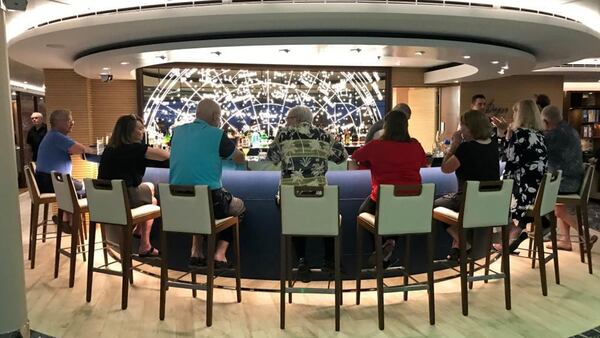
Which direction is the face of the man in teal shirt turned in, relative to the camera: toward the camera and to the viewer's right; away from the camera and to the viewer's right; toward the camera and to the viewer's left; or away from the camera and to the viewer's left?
away from the camera and to the viewer's right

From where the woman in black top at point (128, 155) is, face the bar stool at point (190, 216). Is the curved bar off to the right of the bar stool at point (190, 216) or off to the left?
left

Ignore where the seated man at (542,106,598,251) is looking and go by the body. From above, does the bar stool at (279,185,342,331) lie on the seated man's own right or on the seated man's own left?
on the seated man's own left

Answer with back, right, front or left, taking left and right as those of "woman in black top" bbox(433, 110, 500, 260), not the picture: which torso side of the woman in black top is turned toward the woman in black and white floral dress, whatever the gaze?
right

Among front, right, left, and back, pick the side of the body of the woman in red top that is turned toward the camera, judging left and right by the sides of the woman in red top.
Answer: back

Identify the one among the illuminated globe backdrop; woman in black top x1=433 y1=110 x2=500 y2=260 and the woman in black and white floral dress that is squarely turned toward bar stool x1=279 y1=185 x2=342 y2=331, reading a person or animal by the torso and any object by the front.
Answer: the illuminated globe backdrop

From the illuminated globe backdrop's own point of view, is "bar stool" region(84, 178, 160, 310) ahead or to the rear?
ahead

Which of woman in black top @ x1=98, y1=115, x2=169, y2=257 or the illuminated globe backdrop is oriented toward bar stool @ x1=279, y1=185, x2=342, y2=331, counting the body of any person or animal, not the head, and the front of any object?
the illuminated globe backdrop

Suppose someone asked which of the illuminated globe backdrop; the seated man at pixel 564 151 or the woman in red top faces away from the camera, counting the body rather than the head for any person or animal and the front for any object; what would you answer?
the woman in red top

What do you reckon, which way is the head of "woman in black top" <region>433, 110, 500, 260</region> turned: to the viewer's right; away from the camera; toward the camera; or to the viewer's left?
away from the camera

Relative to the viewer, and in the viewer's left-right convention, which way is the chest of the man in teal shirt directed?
facing away from the viewer and to the right of the viewer

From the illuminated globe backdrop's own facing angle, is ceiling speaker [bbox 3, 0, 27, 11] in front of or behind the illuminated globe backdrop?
in front

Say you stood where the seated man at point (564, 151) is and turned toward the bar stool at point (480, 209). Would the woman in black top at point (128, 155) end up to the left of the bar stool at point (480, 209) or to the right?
right

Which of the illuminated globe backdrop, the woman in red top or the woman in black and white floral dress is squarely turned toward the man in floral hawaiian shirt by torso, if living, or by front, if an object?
the illuminated globe backdrop

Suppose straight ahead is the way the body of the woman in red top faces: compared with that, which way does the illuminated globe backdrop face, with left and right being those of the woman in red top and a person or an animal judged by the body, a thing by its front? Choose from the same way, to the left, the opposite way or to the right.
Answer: the opposite way
